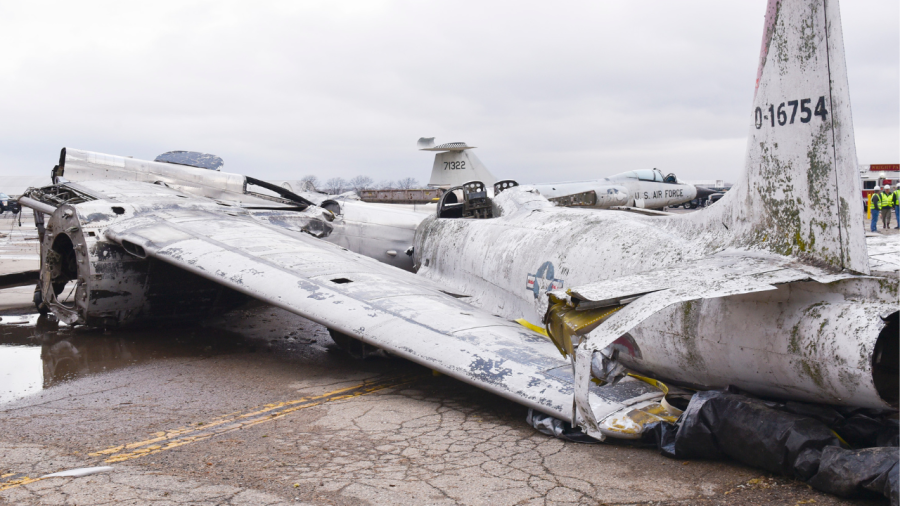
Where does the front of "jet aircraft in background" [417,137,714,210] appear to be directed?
to the viewer's right

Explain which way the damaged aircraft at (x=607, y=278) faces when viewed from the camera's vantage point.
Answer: facing away from the viewer and to the left of the viewer

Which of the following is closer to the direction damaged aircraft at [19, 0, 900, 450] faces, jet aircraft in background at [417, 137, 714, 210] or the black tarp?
the jet aircraft in background

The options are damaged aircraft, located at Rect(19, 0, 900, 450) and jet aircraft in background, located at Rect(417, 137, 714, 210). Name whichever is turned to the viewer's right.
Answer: the jet aircraft in background

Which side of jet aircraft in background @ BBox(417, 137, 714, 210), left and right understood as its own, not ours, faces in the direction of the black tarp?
right

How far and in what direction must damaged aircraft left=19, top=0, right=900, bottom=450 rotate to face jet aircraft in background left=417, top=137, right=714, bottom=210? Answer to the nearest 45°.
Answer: approximately 45° to its right

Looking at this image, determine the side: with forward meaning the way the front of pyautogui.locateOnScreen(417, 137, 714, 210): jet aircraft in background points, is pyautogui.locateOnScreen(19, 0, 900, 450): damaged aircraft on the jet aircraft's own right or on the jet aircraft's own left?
on the jet aircraft's own right

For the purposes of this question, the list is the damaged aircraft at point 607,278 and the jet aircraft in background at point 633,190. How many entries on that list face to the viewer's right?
1

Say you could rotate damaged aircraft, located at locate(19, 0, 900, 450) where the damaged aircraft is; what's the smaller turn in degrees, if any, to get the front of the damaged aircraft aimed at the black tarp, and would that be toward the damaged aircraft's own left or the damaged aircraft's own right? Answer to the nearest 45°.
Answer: approximately 180°
